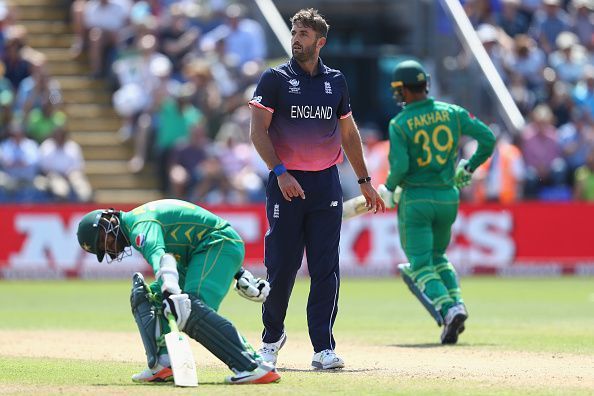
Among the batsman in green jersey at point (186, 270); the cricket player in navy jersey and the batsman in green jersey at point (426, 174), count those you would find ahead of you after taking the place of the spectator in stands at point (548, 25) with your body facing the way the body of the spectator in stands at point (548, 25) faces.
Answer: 3

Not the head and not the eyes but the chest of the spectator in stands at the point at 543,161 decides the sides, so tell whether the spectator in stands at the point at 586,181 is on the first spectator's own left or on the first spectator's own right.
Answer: on the first spectator's own left

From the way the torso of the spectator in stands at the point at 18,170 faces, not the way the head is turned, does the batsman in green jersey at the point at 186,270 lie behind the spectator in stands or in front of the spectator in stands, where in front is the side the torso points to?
in front

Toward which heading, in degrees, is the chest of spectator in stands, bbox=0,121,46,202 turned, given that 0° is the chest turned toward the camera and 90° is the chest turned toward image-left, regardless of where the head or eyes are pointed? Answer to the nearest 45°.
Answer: approximately 0°

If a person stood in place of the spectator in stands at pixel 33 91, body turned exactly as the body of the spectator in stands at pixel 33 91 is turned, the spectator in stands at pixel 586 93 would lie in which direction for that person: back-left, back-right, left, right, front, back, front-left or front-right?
left

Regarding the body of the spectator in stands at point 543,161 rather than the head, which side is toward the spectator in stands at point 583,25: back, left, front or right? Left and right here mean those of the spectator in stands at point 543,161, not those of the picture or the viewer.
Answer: back

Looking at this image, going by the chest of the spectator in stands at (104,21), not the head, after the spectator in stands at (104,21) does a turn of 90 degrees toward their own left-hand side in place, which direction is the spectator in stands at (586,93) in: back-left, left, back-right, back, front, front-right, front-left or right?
front

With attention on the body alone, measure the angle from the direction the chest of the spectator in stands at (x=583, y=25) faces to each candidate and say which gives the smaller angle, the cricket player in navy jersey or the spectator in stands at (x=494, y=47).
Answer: the cricket player in navy jersey

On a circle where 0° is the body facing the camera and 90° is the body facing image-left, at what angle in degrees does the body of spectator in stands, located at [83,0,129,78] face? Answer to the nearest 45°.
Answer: approximately 0°
